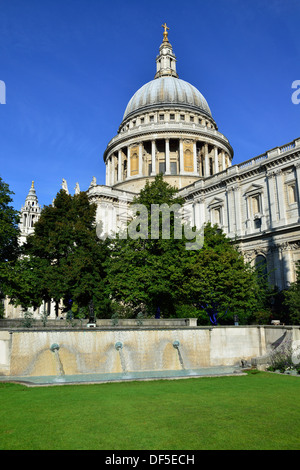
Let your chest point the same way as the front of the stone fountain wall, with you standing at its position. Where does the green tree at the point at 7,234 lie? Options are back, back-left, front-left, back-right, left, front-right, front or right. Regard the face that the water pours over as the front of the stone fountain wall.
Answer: back-right

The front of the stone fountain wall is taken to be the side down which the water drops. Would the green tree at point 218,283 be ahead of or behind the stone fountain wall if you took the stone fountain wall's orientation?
behind

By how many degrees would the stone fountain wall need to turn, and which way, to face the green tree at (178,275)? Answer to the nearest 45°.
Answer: approximately 180°

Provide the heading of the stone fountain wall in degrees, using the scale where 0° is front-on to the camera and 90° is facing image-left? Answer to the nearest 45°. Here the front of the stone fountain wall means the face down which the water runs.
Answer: approximately 0°

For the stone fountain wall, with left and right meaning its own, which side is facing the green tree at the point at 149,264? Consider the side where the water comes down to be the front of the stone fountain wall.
back
